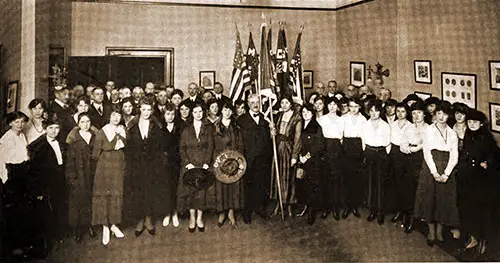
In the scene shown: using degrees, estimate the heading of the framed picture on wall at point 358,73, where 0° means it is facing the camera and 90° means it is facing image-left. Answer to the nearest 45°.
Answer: approximately 45°

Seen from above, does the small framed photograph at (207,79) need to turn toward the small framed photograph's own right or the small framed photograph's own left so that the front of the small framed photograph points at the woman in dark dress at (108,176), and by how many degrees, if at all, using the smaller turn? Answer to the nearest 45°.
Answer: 0° — it already faces them

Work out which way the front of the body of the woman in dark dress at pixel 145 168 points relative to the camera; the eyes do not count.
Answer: toward the camera

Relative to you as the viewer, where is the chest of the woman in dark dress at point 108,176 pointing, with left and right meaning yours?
facing the viewer and to the right of the viewer

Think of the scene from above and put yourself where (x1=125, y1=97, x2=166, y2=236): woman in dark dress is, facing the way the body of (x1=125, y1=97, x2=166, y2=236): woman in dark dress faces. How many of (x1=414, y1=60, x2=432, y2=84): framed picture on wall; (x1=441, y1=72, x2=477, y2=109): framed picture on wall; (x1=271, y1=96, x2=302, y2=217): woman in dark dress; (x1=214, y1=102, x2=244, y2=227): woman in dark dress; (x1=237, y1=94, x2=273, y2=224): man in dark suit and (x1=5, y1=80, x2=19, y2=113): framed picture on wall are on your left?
5

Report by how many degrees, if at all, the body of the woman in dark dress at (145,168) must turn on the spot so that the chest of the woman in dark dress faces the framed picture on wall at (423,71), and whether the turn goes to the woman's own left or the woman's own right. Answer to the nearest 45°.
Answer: approximately 90° to the woman's own left

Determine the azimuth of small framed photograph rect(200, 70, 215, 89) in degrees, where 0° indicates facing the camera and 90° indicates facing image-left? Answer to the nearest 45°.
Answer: approximately 0°
